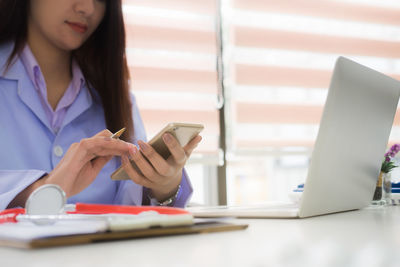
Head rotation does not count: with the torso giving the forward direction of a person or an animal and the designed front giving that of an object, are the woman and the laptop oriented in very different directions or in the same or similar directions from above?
very different directions

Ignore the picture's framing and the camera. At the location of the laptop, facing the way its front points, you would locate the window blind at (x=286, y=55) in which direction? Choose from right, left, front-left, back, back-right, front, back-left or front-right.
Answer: front-right

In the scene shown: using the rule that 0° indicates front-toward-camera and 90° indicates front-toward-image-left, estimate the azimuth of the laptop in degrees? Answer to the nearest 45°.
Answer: approximately 135°

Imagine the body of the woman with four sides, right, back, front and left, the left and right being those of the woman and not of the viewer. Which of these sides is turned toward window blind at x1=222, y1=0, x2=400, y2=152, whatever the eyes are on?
left
